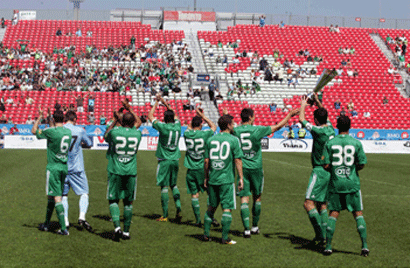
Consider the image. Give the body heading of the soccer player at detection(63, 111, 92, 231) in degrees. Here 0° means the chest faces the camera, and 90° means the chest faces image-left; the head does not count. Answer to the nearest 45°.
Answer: approximately 225°

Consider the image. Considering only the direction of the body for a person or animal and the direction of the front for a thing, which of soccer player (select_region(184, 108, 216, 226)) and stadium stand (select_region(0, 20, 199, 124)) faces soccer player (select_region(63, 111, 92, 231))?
the stadium stand

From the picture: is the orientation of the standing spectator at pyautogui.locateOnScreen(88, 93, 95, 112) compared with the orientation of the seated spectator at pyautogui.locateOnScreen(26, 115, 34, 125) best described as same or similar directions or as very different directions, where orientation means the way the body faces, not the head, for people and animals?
same or similar directions

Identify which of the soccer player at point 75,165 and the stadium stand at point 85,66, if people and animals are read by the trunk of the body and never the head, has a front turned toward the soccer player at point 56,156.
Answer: the stadium stand

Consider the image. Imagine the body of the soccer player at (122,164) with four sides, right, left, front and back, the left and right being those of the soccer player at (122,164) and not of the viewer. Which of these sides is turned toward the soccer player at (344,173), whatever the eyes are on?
right

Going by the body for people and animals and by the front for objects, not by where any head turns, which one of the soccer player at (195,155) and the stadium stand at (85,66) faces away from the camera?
the soccer player

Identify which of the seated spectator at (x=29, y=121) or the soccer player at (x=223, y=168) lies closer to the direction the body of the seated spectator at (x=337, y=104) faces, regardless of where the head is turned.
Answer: the soccer player

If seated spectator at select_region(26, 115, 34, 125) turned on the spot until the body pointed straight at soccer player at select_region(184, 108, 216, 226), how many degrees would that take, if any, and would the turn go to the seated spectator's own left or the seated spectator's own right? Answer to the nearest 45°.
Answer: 0° — they already face them

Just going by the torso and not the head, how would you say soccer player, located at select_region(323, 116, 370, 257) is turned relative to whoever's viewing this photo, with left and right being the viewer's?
facing away from the viewer

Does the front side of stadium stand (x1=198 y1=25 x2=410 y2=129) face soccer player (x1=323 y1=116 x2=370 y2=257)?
yes

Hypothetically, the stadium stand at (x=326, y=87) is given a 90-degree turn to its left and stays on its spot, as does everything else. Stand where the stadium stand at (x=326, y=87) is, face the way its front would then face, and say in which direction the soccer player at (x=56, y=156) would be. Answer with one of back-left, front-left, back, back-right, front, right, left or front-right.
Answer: right

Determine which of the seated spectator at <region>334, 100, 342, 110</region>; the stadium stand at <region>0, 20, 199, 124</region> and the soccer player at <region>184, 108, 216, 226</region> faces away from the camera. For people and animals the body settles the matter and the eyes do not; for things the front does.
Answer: the soccer player

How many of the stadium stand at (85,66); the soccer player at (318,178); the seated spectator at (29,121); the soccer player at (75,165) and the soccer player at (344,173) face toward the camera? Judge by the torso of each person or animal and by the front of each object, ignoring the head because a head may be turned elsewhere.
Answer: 2

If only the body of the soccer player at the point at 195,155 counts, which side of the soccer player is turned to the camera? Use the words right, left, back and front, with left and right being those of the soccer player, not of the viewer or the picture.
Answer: back

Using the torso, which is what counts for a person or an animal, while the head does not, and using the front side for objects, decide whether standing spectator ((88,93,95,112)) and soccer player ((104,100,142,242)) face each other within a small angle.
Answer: yes

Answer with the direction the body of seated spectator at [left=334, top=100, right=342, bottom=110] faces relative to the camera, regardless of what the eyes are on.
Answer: toward the camera

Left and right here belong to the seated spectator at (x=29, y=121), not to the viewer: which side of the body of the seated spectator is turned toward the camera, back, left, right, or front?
front

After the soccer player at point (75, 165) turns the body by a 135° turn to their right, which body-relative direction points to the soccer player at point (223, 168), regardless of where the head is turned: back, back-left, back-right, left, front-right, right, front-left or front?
front-left

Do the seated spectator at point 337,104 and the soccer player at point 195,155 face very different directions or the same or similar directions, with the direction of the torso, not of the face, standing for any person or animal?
very different directions

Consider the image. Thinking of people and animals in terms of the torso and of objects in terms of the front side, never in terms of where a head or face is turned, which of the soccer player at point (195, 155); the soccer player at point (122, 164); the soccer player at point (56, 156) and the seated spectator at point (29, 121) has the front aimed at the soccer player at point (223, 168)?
the seated spectator

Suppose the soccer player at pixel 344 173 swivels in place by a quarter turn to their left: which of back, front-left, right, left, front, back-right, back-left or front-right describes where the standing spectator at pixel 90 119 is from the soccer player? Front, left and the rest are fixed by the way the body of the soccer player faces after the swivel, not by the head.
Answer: front-right

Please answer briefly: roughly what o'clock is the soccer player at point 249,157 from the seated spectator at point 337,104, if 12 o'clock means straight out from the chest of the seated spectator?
The soccer player is roughly at 12 o'clock from the seated spectator.

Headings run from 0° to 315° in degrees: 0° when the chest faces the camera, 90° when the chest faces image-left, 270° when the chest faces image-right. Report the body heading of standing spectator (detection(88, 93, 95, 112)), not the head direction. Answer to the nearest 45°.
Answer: approximately 0°

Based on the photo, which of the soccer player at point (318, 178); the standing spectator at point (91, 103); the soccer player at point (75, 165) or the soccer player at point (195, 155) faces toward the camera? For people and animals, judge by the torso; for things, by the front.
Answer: the standing spectator

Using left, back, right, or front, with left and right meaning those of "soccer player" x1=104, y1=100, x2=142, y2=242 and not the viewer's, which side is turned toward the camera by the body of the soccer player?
back
